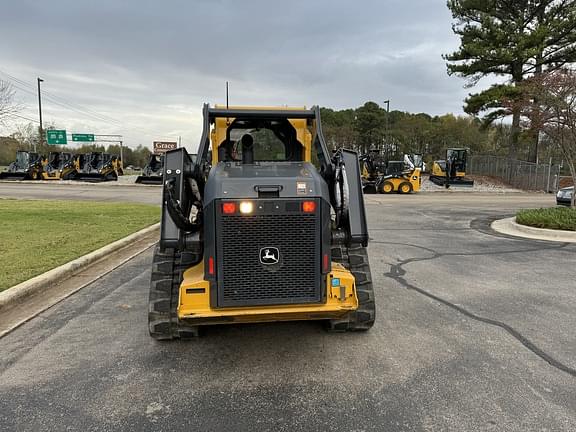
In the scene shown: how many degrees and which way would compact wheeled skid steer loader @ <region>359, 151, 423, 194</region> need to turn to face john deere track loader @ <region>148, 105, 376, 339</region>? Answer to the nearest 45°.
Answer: approximately 90° to its left

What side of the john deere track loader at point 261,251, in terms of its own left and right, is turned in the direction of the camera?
back

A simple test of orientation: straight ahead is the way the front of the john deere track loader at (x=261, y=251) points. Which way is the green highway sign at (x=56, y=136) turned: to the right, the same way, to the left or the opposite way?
the opposite way

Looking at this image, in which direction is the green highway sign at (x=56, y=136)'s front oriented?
toward the camera

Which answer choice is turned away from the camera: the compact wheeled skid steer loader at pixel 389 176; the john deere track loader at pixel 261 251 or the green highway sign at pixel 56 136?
the john deere track loader

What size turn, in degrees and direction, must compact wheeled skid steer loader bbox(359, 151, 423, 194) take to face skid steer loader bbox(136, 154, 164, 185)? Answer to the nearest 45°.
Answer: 0° — it already faces it

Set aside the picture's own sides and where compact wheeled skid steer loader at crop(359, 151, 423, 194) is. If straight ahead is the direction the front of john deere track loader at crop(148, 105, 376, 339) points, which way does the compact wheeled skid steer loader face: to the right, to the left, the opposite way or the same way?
to the left

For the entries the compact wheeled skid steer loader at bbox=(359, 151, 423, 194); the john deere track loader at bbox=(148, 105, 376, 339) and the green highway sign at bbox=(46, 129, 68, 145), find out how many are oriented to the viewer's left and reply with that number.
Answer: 1

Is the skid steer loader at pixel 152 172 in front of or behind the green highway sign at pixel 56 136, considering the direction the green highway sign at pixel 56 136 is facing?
in front

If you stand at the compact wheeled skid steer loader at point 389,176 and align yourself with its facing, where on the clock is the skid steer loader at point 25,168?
The skid steer loader is roughly at 12 o'clock from the compact wheeled skid steer loader.

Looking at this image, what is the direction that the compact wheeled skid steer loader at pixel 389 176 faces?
to the viewer's left

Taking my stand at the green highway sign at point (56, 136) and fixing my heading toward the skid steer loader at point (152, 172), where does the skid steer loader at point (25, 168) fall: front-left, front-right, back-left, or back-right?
front-right

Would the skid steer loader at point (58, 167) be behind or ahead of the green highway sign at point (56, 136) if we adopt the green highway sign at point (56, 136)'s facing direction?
ahead

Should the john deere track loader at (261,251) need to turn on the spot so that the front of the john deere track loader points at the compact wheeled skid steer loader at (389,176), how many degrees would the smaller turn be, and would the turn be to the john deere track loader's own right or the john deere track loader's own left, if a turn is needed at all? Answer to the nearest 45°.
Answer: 0° — it already faces it

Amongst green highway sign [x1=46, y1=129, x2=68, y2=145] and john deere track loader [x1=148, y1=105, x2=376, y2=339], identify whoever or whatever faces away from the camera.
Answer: the john deere track loader

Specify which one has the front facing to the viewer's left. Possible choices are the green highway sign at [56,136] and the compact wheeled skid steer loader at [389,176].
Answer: the compact wheeled skid steer loader
